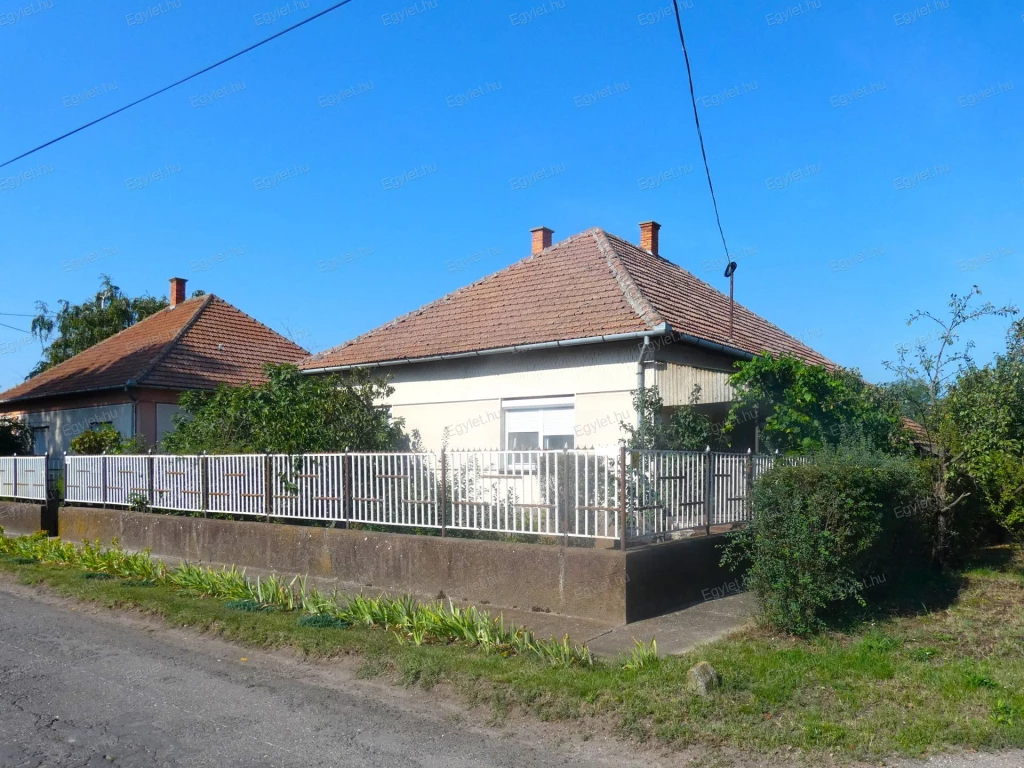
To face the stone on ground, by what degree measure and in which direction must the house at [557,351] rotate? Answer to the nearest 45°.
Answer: approximately 45° to its left

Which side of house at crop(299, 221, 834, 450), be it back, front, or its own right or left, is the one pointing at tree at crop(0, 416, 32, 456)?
right

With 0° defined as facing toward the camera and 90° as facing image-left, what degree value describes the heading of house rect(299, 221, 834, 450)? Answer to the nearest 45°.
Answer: approximately 45°

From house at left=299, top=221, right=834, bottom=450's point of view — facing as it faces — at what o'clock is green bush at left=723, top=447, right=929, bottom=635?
The green bush is roughly at 10 o'clock from the house.

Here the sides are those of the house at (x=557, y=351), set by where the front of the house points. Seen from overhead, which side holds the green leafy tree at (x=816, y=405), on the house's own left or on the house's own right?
on the house's own left

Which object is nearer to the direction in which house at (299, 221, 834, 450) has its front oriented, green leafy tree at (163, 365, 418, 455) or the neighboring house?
the green leafy tree

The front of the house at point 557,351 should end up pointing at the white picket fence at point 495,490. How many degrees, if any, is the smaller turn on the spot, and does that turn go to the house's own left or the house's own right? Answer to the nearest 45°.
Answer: approximately 45° to the house's own left

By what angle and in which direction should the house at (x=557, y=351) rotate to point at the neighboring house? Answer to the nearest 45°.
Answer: approximately 90° to its right
